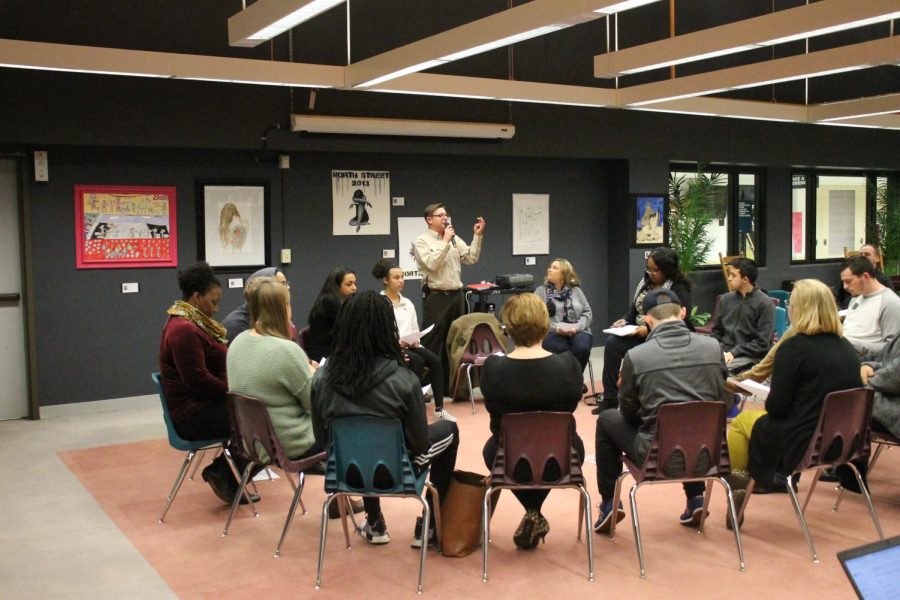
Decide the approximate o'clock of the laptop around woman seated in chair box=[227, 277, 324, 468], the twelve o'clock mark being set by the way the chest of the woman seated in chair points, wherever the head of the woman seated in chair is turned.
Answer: The laptop is roughly at 4 o'clock from the woman seated in chair.

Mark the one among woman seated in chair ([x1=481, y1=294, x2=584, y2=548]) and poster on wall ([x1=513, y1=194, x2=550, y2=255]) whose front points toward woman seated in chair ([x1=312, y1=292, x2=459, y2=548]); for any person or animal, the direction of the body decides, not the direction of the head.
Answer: the poster on wall

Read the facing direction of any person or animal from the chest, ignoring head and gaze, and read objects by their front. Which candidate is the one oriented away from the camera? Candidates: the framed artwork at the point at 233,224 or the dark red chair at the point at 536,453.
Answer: the dark red chair

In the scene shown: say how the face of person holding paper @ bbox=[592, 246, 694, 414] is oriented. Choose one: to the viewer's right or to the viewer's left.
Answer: to the viewer's left

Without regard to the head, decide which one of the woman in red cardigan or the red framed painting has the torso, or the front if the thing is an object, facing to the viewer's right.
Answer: the woman in red cardigan

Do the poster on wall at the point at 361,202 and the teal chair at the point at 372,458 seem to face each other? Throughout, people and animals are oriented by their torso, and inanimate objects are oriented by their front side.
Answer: yes

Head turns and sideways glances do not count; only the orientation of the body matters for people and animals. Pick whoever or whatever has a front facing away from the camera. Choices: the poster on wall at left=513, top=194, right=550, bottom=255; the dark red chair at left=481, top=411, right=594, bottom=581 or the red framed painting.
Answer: the dark red chair

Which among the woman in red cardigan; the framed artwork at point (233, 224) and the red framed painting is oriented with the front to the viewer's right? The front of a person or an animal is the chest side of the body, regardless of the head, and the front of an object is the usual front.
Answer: the woman in red cardigan

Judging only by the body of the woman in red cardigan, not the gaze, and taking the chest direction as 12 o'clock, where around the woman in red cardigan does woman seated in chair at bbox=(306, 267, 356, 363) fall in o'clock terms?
The woman seated in chair is roughly at 10 o'clock from the woman in red cardigan.

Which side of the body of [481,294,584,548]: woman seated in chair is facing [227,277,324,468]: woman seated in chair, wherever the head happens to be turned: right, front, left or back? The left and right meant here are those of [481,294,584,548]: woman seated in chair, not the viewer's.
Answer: left

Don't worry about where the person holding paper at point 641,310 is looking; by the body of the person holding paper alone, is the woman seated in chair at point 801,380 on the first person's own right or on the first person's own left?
on the first person's own left

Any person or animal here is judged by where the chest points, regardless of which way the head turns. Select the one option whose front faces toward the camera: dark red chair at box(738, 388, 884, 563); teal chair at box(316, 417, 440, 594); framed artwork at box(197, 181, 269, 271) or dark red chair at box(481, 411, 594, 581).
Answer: the framed artwork

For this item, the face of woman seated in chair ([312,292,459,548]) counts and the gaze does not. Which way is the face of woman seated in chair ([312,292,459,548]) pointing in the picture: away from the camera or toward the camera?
away from the camera

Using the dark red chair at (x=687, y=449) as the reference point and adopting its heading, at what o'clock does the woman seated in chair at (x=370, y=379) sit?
The woman seated in chair is roughly at 10 o'clock from the dark red chair.

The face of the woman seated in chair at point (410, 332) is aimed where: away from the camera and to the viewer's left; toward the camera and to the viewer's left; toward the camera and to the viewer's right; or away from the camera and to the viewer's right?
toward the camera and to the viewer's right

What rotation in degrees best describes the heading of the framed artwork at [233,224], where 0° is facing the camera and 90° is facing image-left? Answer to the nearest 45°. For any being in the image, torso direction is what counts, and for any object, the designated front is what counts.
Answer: approximately 0°
